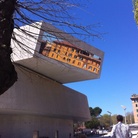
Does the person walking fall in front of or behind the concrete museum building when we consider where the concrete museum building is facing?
in front
